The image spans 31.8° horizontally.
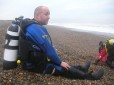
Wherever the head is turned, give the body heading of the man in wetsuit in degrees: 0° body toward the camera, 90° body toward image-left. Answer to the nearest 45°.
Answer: approximately 270°

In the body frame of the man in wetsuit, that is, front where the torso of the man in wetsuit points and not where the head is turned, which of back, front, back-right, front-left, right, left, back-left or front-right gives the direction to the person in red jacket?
front-left
